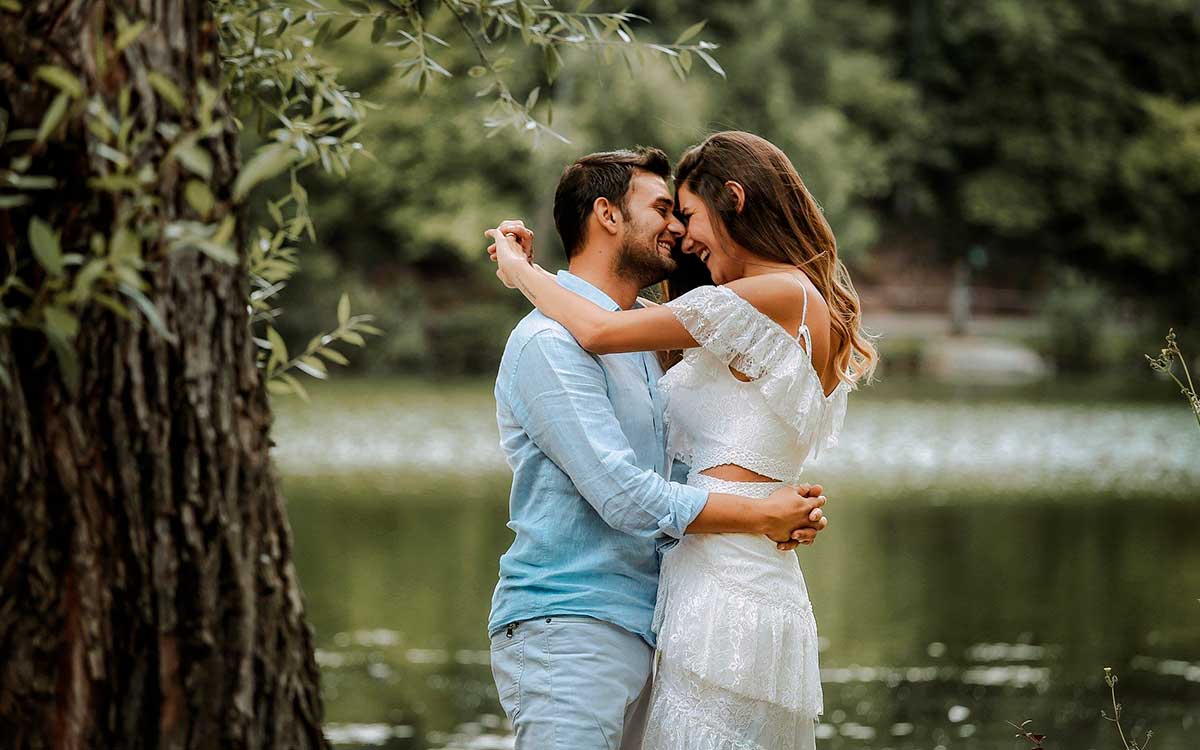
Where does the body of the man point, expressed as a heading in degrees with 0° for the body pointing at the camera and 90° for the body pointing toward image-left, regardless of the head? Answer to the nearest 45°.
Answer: approximately 270°

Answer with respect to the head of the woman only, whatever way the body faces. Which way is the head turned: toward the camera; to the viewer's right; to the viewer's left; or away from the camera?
to the viewer's left

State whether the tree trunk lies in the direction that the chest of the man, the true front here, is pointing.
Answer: no
